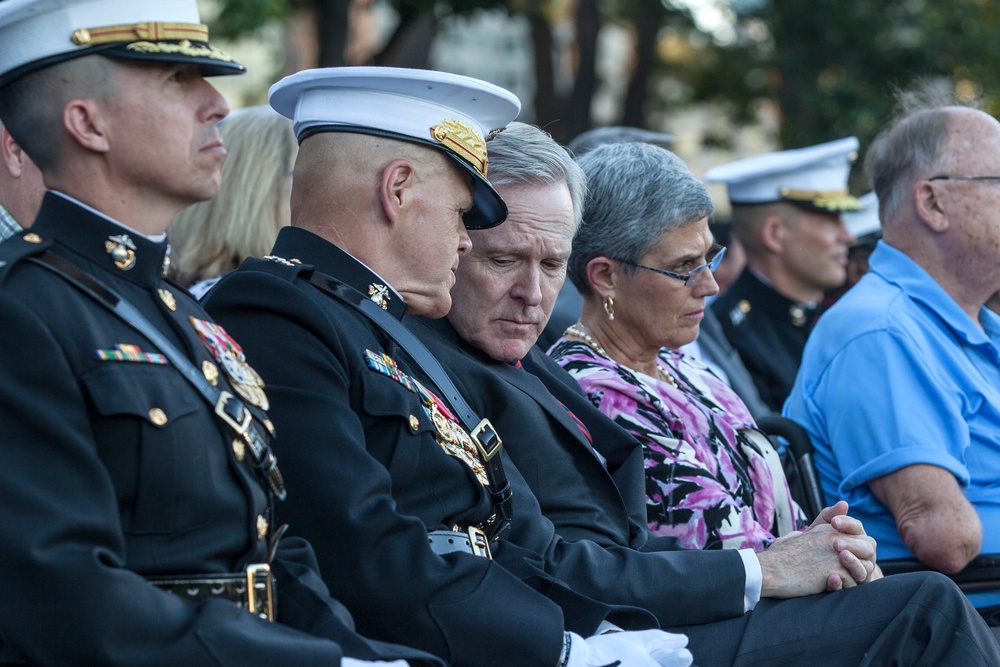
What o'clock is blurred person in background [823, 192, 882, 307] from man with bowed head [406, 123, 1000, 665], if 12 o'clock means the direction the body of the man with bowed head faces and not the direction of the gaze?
The blurred person in background is roughly at 8 o'clock from the man with bowed head.

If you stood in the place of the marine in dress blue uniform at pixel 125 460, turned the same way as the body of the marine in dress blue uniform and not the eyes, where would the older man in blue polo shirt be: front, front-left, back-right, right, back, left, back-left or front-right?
left

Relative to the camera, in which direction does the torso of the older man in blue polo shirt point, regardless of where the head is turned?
to the viewer's right

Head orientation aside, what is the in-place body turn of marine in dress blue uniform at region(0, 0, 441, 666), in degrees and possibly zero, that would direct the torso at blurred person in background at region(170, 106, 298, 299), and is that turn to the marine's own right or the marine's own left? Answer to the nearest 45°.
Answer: approximately 135° to the marine's own left

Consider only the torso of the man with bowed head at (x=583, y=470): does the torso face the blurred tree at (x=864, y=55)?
no

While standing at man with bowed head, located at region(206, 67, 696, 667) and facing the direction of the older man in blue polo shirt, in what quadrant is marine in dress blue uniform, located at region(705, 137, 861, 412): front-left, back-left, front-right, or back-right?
front-left

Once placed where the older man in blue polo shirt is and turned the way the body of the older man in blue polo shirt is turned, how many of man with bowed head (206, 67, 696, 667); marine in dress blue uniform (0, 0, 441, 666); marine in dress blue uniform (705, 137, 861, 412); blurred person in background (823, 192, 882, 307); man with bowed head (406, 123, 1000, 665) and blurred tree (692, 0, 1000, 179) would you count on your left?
3

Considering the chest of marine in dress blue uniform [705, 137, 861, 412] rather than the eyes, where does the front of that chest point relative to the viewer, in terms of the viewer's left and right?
facing to the right of the viewer

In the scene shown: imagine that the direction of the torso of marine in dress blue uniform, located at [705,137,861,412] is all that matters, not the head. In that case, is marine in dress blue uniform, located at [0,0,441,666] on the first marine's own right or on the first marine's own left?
on the first marine's own right

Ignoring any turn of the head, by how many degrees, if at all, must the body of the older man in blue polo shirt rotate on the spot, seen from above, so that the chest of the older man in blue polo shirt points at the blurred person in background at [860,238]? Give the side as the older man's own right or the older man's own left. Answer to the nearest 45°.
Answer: approximately 90° to the older man's own left

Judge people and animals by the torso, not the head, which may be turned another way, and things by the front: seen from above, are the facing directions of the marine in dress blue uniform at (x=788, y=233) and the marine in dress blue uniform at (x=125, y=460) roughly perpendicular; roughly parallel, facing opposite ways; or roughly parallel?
roughly parallel

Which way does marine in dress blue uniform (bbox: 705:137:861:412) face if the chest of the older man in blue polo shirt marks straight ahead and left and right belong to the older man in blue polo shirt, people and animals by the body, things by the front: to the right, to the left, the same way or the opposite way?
the same way

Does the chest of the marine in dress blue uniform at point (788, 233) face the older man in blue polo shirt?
no

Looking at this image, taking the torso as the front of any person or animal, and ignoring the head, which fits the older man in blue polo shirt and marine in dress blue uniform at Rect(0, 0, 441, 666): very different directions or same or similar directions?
same or similar directions
